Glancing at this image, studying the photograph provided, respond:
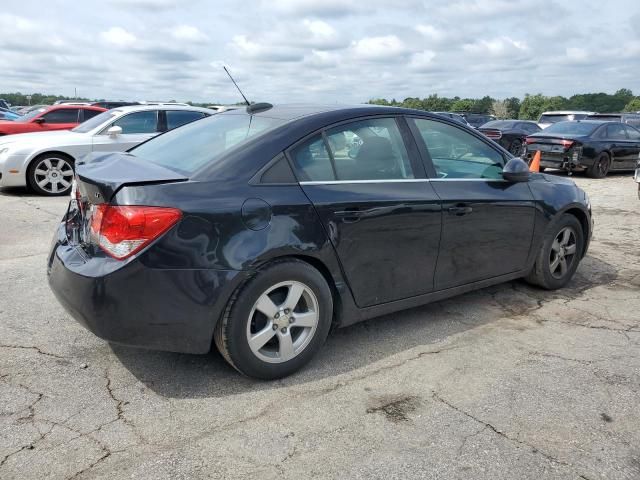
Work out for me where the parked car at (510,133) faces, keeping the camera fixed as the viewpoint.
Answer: facing away from the viewer and to the right of the viewer

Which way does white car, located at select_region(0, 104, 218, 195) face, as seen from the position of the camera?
facing to the left of the viewer

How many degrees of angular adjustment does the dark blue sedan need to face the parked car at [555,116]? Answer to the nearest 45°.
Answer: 0° — it already faces it

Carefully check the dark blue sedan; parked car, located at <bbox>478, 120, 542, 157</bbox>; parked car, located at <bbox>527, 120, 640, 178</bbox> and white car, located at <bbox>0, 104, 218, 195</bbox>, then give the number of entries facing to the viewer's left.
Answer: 1

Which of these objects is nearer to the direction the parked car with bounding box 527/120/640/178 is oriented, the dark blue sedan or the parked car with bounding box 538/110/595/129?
the parked car

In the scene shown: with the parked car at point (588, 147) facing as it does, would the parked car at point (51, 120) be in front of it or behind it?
behind

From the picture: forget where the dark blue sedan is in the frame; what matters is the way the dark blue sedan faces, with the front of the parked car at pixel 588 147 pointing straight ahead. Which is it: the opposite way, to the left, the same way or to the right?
the same way

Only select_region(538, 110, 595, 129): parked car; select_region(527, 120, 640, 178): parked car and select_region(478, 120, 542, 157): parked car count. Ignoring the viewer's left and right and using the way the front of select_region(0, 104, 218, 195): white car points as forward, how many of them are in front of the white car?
0

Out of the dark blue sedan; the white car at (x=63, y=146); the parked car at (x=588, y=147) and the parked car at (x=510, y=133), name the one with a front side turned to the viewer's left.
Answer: the white car

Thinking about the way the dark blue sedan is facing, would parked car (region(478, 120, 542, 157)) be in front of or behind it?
in front

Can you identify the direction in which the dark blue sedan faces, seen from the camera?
facing away from the viewer and to the right of the viewer

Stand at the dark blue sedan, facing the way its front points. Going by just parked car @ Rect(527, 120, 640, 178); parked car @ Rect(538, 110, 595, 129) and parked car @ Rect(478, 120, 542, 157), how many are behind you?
0

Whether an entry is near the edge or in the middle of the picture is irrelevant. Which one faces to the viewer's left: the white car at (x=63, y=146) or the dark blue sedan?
the white car

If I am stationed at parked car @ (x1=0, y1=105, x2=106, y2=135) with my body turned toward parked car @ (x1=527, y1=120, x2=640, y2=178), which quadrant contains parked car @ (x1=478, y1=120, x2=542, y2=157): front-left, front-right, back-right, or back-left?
front-left

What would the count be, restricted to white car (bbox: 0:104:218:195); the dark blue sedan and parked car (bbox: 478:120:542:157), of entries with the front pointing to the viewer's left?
1

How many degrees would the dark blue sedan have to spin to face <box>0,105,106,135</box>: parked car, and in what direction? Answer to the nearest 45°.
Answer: approximately 90° to its left

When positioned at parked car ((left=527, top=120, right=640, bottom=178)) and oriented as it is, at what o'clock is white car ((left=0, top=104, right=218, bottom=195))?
The white car is roughly at 6 o'clock from the parked car.

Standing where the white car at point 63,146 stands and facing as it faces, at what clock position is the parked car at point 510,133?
The parked car is roughly at 5 o'clock from the white car.

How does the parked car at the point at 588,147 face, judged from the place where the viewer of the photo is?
facing away from the viewer and to the right of the viewer

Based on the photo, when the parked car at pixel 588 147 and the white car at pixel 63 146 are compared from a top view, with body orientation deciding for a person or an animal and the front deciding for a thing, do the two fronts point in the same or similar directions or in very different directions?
very different directions
